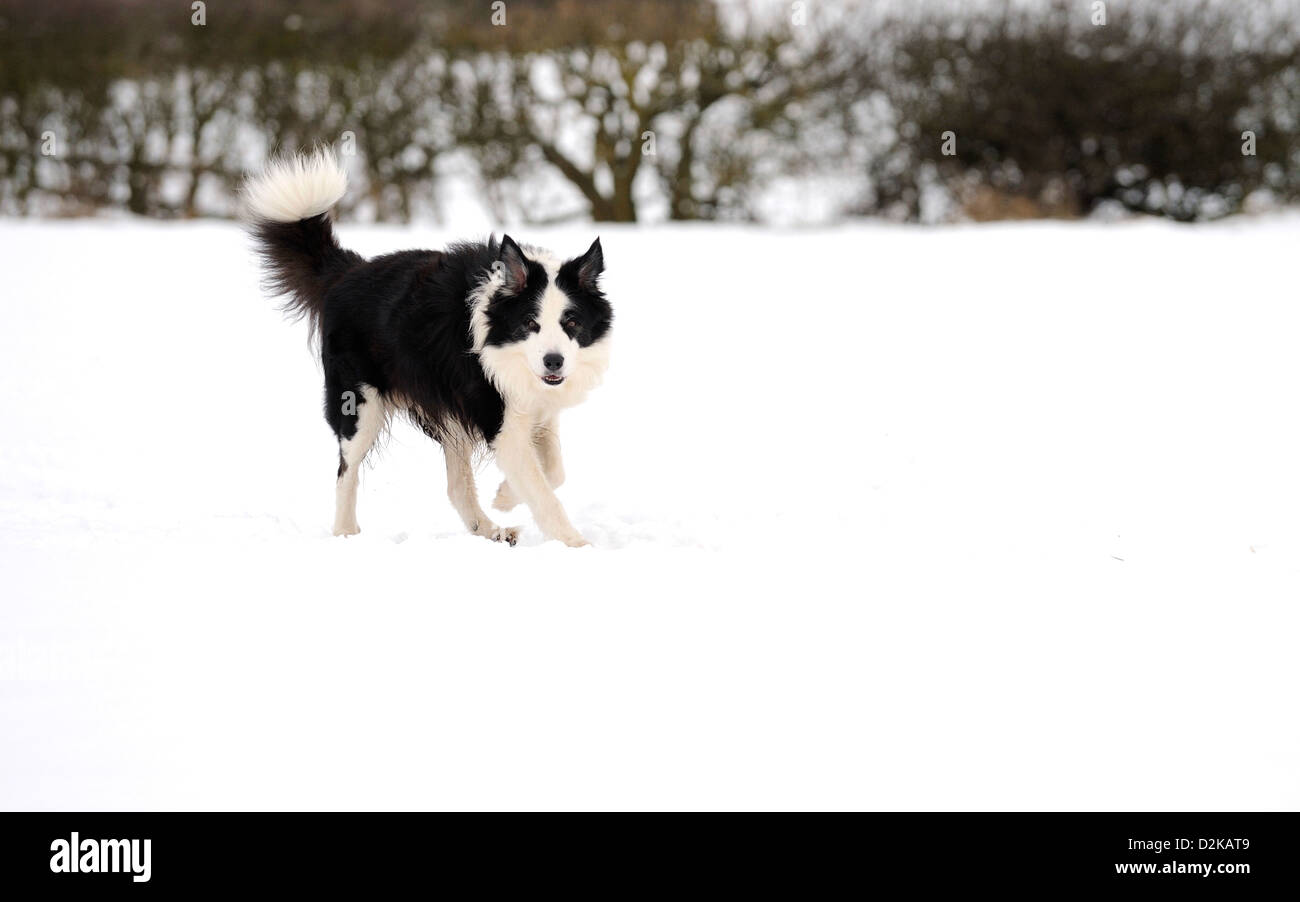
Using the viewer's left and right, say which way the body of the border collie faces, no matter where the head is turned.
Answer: facing the viewer and to the right of the viewer
